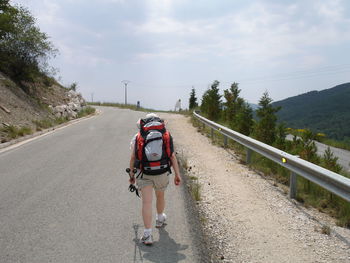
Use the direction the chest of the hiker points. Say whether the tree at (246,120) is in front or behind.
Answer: in front

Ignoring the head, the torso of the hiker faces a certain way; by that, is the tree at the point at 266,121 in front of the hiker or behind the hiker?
in front

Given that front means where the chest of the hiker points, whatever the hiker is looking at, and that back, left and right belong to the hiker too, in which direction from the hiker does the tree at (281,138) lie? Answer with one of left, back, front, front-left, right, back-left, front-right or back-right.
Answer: front-right

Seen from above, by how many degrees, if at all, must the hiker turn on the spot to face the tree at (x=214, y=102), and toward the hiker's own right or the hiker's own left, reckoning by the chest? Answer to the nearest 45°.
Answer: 0° — they already face it

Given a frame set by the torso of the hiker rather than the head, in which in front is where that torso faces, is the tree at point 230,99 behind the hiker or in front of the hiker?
in front

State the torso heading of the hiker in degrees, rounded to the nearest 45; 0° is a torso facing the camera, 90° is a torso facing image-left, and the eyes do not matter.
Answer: approximately 180°

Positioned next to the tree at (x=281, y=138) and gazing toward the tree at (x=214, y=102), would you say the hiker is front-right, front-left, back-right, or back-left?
back-left
